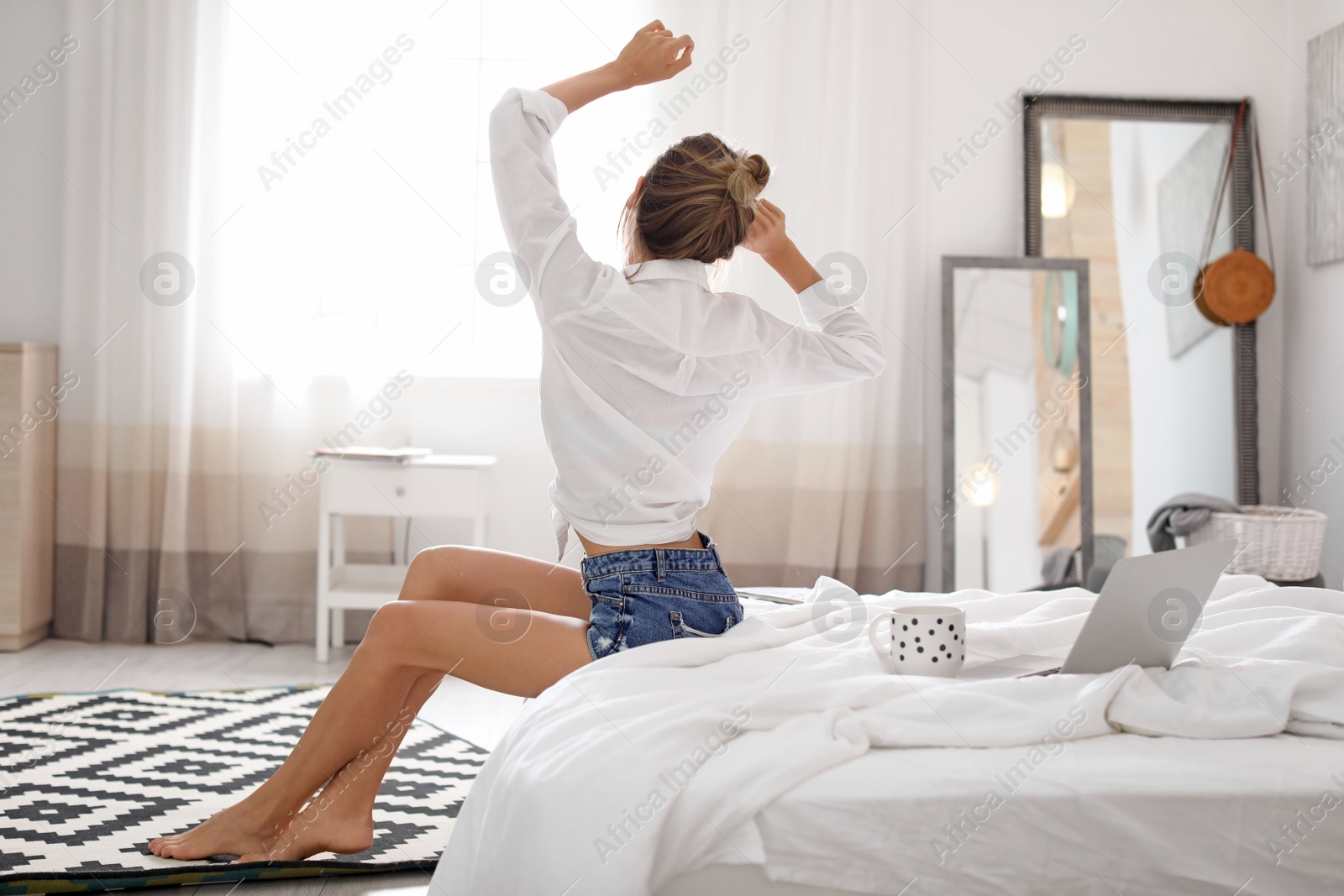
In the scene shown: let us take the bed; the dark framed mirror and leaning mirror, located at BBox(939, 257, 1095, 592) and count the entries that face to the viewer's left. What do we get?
1

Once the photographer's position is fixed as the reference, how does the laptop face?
facing away from the viewer and to the left of the viewer

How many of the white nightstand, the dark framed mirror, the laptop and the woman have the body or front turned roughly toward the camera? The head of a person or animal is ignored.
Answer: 2

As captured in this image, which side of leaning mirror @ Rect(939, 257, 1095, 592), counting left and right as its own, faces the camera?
front

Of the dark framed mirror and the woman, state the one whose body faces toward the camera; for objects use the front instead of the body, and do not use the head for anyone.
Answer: the dark framed mirror

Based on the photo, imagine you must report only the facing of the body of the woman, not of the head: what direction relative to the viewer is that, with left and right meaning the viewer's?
facing away from the viewer and to the left of the viewer

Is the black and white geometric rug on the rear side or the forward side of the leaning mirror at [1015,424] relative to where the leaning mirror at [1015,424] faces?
on the forward side

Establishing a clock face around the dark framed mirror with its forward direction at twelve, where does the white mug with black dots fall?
The white mug with black dots is roughly at 12 o'clock from the dark framed mirror.

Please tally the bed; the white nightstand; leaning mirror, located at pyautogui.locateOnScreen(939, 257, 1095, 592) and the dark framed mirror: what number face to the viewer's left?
1

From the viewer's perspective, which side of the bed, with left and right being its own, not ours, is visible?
left

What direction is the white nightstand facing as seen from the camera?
toward the camera

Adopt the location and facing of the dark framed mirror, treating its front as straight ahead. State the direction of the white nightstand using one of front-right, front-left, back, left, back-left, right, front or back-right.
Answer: front-right

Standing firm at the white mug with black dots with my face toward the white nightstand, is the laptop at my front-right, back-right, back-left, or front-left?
back-right

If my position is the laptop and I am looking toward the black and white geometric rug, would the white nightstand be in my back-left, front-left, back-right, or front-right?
front-right

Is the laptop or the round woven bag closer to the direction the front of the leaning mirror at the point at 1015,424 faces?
the laptop
